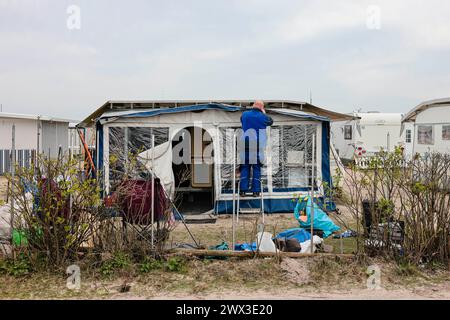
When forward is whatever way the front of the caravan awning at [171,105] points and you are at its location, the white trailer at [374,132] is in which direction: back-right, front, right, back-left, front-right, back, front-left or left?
back-left

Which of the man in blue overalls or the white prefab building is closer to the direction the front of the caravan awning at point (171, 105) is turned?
the man in blue overalls

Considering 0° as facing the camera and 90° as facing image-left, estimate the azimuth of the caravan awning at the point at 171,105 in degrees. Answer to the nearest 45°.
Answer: approximately 0°

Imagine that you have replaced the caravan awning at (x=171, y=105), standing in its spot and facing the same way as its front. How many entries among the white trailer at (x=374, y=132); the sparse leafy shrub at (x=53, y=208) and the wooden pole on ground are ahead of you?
2

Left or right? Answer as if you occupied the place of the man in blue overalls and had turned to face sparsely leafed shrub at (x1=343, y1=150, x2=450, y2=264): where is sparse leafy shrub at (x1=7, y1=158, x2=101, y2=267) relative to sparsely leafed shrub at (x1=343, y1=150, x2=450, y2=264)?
right

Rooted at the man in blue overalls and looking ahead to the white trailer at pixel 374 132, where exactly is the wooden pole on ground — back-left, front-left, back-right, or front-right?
back-right

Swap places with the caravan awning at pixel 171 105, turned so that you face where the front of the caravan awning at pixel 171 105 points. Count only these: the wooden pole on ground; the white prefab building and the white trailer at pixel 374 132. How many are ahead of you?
1

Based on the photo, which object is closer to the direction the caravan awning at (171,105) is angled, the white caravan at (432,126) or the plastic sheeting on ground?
the plastic sheeting on ground

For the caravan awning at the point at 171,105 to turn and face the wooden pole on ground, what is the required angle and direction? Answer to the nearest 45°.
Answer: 0° — it already faces it

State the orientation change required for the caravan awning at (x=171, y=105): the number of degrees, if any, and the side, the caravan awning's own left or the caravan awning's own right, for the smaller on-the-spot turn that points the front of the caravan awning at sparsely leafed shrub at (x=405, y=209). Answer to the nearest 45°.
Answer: approximately 45° to the caravan awning's own left

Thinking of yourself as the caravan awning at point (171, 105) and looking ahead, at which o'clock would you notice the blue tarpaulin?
The blue tarpaulin is roughly at 11 o'clock from the caravan awning.

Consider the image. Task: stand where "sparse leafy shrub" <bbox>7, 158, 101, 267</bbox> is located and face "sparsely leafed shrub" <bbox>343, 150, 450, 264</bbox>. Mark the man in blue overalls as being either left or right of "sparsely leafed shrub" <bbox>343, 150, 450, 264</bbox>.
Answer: left
